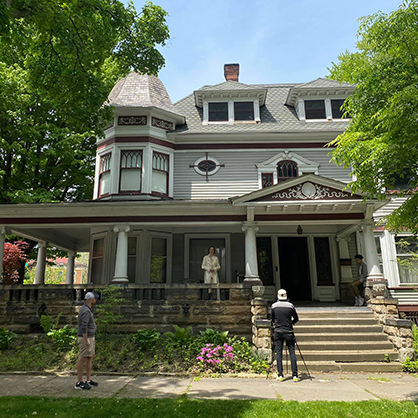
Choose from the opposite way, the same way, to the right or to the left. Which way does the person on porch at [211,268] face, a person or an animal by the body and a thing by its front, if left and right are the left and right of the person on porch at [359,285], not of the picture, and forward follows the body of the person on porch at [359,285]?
to the left

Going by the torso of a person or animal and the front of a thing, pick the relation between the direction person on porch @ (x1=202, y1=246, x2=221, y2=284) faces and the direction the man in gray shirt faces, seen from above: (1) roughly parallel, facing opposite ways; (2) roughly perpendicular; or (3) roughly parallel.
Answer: roughly perpendicular

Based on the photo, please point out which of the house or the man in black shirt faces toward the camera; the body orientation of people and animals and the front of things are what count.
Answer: the house

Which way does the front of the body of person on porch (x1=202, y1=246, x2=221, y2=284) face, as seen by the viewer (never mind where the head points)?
toward the camera

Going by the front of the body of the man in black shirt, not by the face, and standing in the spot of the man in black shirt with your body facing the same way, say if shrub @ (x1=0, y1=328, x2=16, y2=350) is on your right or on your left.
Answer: on your left

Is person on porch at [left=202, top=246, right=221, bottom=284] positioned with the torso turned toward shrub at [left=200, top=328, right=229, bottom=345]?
yes

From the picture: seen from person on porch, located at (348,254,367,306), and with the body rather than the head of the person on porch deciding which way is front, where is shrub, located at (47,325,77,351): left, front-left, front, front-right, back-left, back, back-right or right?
front-left

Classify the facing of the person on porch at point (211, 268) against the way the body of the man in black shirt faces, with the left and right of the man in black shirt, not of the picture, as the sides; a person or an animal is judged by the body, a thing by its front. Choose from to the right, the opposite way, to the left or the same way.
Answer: the opposite way

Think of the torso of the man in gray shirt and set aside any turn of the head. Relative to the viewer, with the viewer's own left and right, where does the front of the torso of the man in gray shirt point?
facing to the right of the viewer

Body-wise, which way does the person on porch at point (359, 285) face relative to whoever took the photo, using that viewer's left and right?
facing to the left of the viewer

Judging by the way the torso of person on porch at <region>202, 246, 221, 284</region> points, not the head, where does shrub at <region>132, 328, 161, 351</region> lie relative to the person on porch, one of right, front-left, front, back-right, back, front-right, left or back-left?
front-right

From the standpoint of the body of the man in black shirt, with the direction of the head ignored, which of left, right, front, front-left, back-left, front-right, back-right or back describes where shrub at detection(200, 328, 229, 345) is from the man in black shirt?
front-left

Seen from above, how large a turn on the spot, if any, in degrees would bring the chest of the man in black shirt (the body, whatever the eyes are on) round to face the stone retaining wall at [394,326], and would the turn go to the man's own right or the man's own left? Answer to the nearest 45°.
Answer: approximately 45° to the man's own right

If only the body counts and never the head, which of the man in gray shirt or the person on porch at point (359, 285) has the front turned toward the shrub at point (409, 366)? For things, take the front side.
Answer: the man in gray shirt

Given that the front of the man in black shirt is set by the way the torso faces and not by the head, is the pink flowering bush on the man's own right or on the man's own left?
on the man's own left

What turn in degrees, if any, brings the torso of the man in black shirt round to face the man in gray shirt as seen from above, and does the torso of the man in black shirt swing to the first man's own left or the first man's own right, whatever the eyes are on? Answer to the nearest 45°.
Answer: approximately 135° to the first man's own left

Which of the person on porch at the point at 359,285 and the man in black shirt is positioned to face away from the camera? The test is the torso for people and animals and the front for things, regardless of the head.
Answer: the man in black shirt

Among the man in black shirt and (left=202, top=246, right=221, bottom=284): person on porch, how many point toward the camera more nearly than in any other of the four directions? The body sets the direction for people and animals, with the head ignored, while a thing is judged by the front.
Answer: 1

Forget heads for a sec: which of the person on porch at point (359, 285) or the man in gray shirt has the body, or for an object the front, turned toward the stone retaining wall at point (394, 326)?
the man in gray shirt
